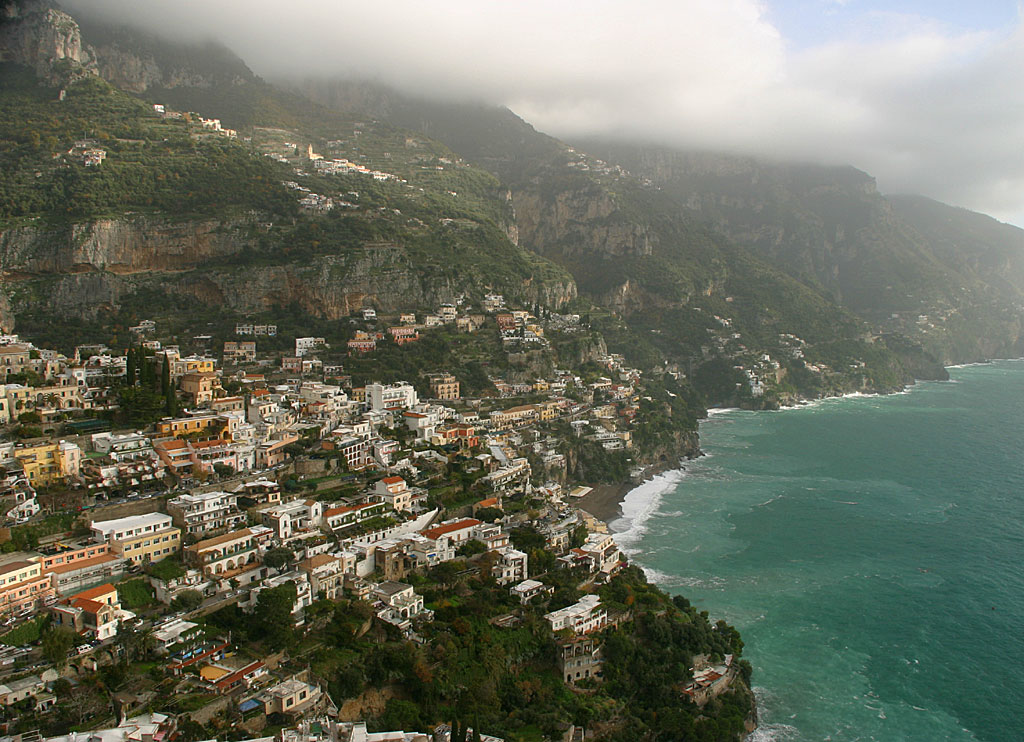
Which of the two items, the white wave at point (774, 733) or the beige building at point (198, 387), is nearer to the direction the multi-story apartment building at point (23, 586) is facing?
the white wave

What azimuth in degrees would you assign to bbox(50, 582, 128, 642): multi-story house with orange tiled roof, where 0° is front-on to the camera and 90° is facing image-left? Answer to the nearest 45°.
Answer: approximately 315°

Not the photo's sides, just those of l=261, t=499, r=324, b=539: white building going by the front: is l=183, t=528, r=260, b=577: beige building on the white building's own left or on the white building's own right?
on the white building's own right

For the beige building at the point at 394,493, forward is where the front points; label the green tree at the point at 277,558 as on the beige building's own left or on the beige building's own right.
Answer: on the beige building's own right

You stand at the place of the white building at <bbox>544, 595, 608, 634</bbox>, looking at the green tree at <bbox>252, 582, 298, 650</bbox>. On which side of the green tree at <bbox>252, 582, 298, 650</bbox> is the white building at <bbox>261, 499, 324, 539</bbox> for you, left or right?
right

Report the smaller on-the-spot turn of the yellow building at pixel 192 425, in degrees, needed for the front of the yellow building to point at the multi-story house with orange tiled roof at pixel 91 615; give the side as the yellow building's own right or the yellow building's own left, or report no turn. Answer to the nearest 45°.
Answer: approximately 45° to the yellow building's own right

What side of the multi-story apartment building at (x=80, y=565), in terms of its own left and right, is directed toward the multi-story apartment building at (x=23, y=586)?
right

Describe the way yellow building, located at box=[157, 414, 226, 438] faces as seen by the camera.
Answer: facing the viewer and to the right of the viewer

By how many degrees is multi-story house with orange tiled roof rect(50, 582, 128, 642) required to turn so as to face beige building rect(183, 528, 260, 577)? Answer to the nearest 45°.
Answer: approximately 90° to its left

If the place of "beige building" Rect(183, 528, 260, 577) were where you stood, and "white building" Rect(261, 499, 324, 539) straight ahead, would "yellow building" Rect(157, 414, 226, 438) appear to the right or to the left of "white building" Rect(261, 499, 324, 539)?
left
